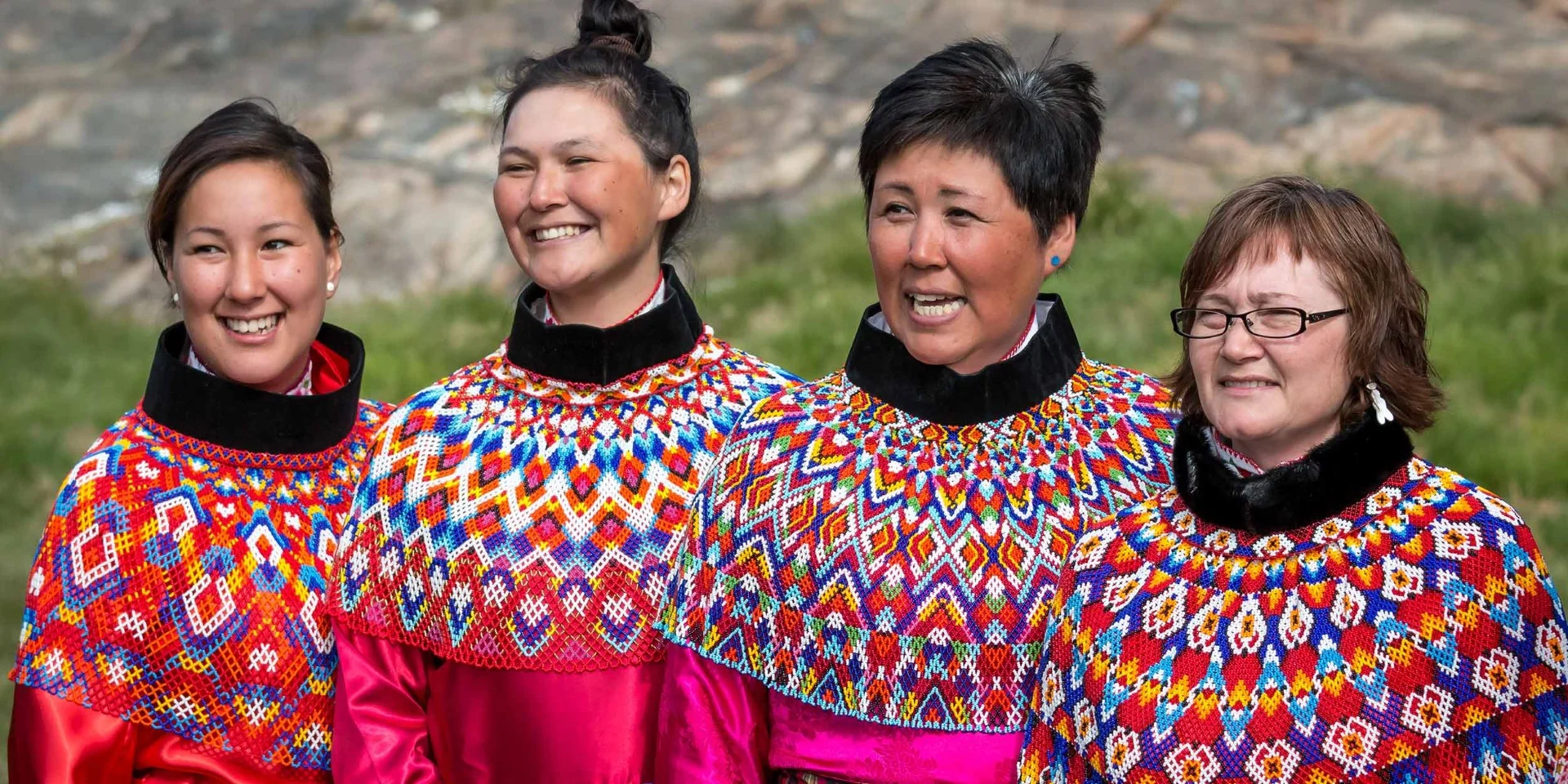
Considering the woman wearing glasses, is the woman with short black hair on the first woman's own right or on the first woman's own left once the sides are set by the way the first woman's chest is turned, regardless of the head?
on the first woman's own right

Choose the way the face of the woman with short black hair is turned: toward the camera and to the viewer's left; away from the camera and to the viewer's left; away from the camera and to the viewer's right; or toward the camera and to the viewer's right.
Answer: toward the camera and to the viewer's left

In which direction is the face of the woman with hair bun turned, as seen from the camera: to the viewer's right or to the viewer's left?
to the viewer's left

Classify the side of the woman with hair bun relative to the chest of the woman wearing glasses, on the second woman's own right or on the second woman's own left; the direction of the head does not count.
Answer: on the second woman's own right

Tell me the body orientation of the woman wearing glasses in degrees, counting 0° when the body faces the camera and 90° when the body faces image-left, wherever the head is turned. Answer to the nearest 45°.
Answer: approximately 45°

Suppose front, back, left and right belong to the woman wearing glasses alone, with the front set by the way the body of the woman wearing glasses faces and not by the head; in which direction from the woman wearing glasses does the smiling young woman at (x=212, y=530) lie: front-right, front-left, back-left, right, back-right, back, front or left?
front-right
